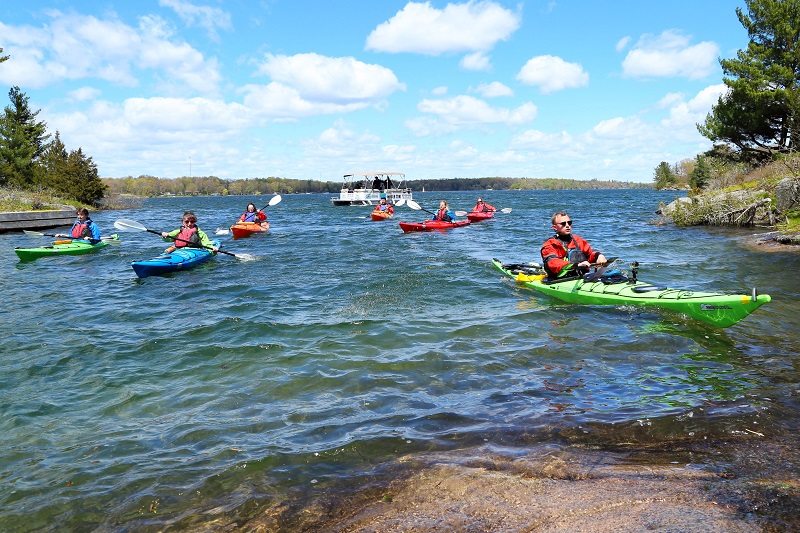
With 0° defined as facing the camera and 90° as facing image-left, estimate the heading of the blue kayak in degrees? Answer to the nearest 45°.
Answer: approximately 45°

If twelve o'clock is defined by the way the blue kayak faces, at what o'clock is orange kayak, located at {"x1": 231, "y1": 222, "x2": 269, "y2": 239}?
The orange kayak is roughly at 5 o'clock from the blue kayak.

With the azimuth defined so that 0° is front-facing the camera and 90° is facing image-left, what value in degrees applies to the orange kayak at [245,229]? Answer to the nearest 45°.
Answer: approximately 45°

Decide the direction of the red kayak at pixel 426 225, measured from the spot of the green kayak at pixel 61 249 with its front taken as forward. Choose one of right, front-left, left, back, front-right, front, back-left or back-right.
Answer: back-left

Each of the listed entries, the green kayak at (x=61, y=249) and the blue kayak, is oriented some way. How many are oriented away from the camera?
0

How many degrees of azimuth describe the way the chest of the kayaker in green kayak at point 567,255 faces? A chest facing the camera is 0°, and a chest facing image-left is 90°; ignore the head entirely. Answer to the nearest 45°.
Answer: approximately 315°

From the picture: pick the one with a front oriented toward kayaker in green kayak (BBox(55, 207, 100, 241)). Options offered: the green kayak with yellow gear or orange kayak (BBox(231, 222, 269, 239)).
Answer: the orange kayak
